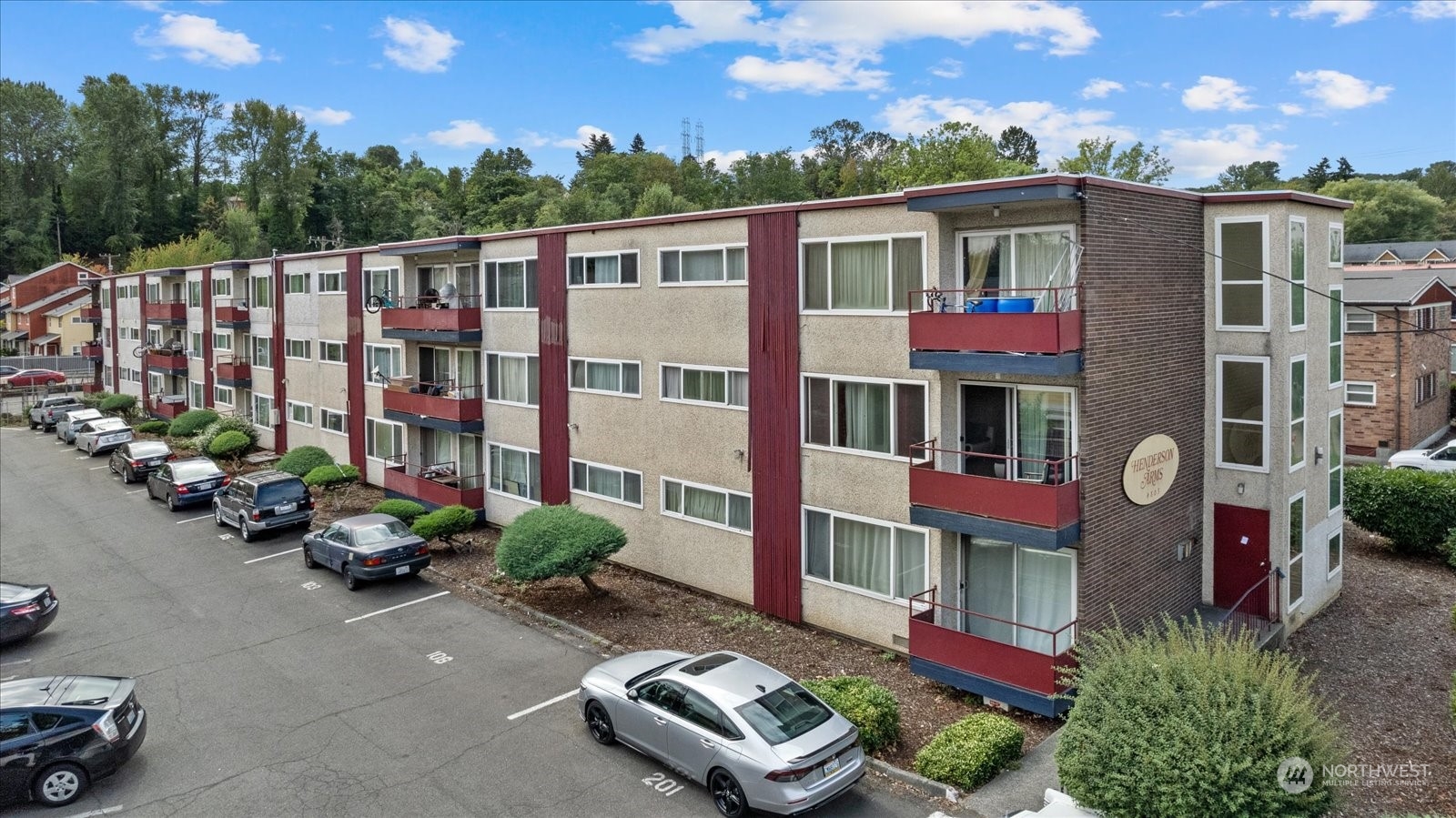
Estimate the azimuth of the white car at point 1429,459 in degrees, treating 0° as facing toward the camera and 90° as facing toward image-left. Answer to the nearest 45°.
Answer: approximately 90°

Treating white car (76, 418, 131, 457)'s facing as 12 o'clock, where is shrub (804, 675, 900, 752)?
The shrub is roughly at 7 o'clock from the white car.

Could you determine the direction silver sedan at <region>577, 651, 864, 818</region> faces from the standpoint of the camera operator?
facing away from the viewer and to the left of the viewer

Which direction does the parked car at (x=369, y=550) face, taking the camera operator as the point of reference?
facing away from the viewer and to the left of the viewer

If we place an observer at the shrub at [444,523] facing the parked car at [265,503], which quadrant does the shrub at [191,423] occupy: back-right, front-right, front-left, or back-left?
front-right

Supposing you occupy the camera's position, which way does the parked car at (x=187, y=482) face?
facing away from the viewer and to the left of the viewer

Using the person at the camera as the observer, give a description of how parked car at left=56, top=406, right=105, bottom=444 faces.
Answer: facing away from the viewer and to the left of the viewer

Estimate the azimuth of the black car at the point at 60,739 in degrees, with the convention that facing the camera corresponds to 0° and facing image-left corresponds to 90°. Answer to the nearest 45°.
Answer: approximately 90°

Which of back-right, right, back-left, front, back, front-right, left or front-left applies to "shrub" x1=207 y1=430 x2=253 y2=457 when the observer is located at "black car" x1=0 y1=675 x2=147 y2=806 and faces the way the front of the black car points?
right

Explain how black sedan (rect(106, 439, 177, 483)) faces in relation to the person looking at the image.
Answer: facing away from the viewer and to the left of the viewer

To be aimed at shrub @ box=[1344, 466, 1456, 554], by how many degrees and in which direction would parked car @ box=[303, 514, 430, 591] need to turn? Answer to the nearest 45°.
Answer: approximately 135° to its right
